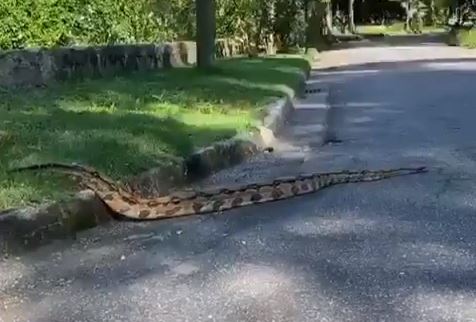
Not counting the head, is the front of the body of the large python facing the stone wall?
no
